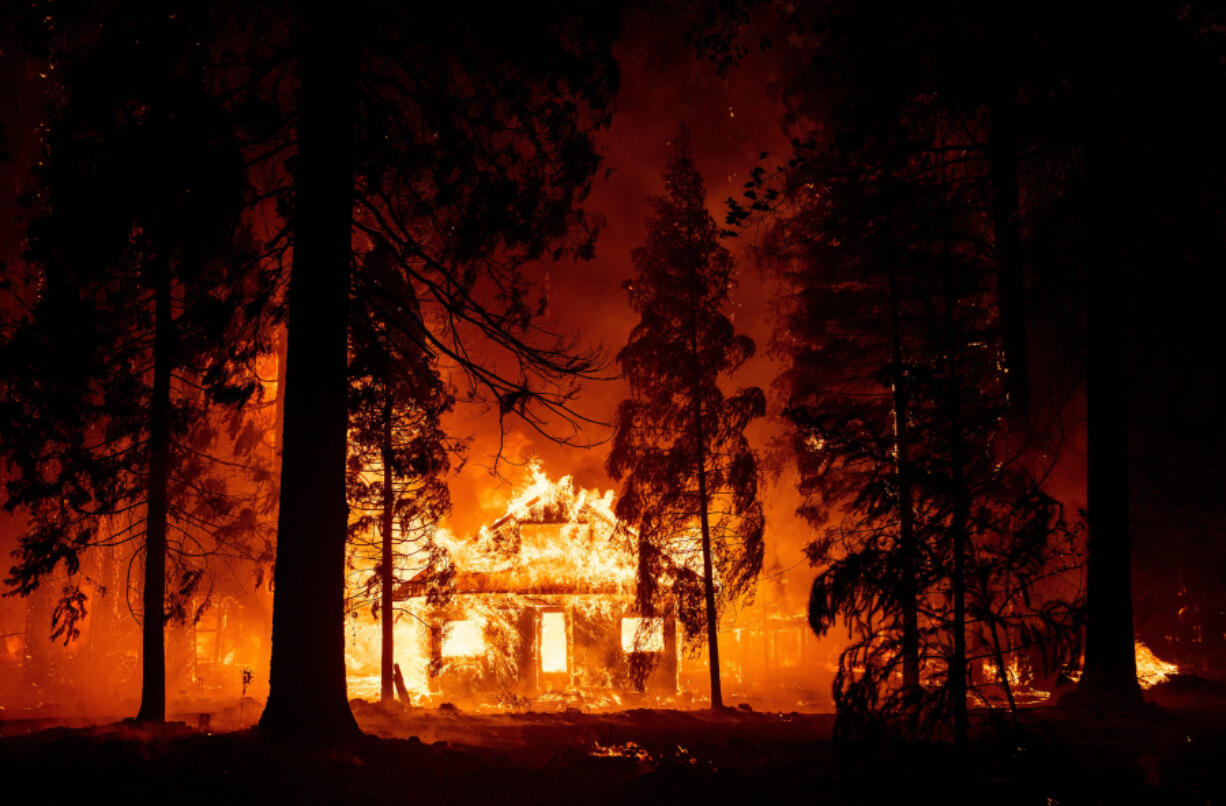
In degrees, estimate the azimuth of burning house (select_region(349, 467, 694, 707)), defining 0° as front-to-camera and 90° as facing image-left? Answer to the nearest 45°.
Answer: approximately 0°

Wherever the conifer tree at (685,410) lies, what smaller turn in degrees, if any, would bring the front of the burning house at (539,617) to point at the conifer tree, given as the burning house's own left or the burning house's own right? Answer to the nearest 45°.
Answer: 0° — it already faces it

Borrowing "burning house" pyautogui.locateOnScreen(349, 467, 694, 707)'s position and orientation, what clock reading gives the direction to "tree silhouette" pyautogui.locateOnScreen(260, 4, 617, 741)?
The tree silhouette is roughly at 12 o'clock from the burning house.
